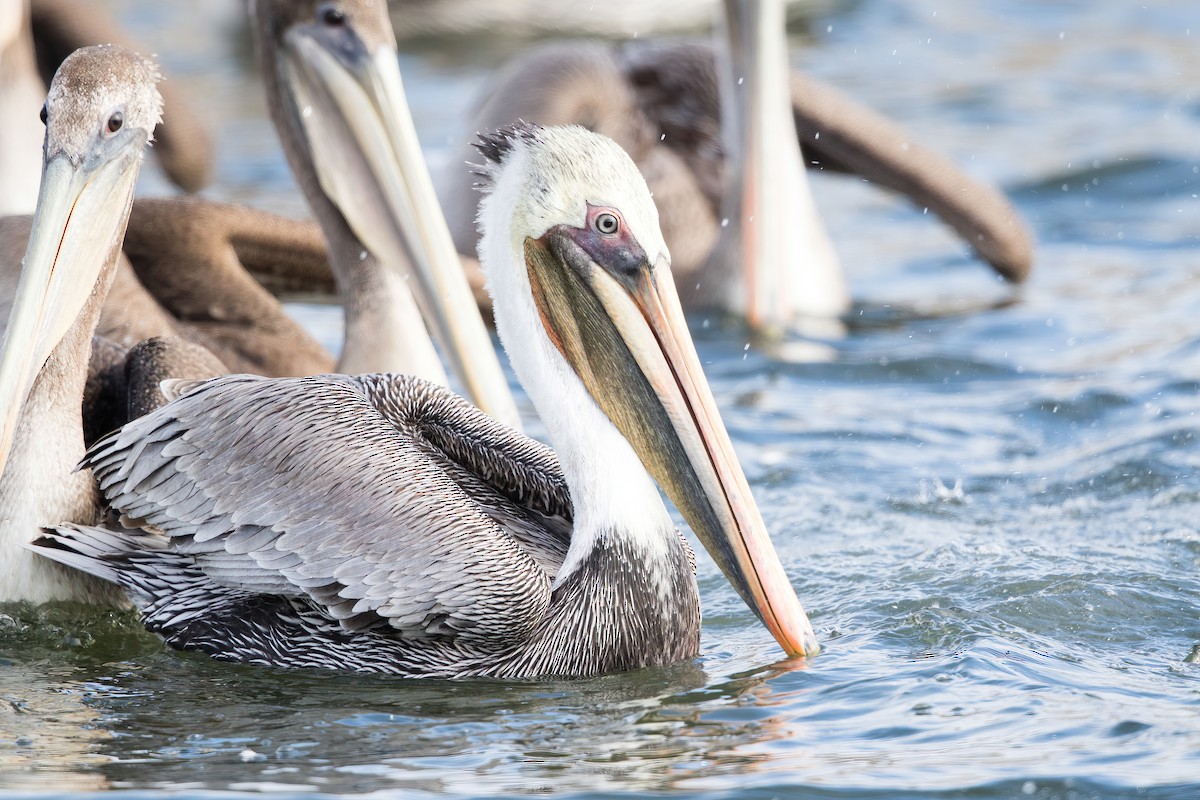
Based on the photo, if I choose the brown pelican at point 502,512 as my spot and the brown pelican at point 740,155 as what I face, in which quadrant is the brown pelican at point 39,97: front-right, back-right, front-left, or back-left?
front-left

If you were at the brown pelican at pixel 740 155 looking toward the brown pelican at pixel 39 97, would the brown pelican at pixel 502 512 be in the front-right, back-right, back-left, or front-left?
front-left

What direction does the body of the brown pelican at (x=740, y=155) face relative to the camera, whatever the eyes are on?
toward the camera

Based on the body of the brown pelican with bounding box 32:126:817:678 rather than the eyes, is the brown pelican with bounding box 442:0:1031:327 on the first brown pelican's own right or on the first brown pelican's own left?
on the first brown pelican's own left

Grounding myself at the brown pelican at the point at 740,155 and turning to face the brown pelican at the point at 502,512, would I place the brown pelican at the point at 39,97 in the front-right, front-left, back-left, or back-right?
front-right

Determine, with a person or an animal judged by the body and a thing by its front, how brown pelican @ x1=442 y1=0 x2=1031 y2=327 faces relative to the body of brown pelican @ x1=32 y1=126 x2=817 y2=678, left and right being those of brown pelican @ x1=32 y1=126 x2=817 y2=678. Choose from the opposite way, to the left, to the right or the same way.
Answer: to the right

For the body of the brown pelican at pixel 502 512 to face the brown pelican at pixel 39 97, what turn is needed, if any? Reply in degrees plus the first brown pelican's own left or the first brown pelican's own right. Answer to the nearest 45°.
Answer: approximately 135° to the first brown pelican's own left

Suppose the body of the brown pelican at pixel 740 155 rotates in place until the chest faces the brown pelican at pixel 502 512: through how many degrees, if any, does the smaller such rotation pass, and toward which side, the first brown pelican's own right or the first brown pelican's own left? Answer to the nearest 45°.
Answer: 0° — it already faces it

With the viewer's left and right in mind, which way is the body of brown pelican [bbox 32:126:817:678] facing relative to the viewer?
facing to the right of the viewer
